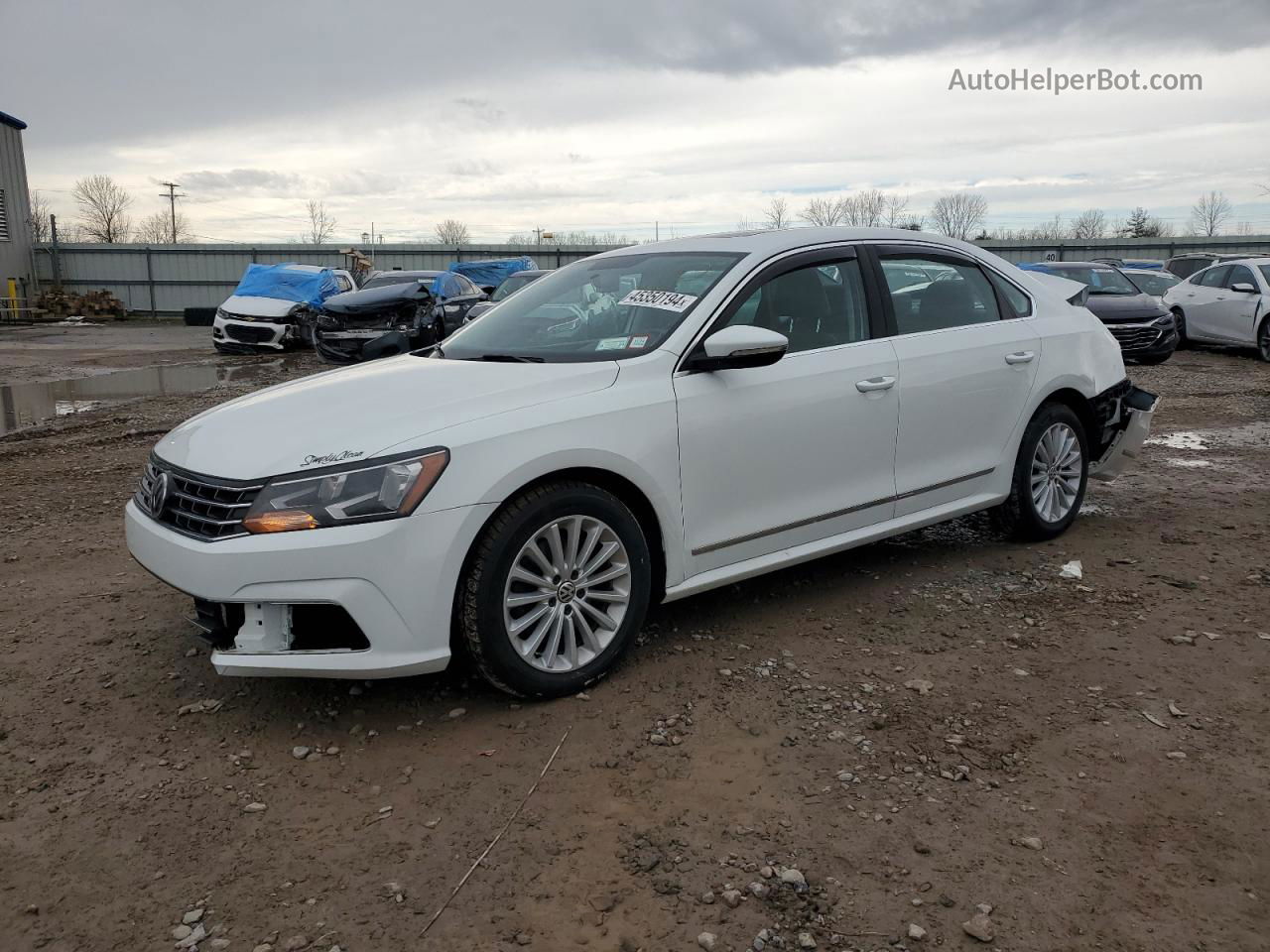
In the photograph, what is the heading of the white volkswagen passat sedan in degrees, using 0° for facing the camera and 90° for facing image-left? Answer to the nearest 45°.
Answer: approximately 45°

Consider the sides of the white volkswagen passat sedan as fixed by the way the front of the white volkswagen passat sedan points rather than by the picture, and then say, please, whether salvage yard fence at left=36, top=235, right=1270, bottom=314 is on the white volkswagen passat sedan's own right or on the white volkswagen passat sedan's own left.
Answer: on the white volkswagen passat sedan's own right

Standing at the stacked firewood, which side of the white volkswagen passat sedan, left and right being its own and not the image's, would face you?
right

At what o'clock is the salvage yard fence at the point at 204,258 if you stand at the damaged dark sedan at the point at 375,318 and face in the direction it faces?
The salvage yard fence is roughly at 4 o'clock from the damaged dark sedan.
